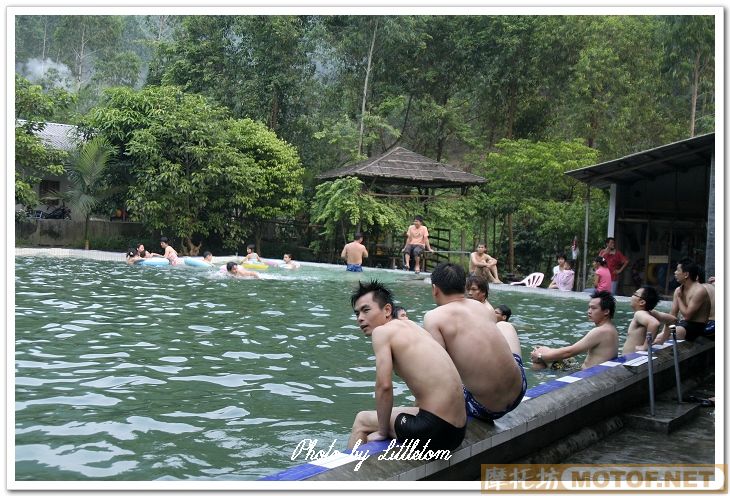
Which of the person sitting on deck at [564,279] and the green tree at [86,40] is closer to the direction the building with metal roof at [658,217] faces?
the person sitting on deck

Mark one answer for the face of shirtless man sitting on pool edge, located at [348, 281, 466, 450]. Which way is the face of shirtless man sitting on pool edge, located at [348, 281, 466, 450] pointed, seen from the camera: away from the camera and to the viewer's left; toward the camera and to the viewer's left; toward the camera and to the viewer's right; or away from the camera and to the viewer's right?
toward the camera and to the viewer's left

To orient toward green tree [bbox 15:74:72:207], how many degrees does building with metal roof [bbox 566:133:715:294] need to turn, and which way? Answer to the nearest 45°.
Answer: approximately 45° to its right

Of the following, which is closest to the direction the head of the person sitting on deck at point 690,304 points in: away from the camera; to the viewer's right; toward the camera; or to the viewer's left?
to the viewer's left

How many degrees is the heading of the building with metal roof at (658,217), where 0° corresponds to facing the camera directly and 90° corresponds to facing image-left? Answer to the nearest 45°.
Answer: approximately 45°

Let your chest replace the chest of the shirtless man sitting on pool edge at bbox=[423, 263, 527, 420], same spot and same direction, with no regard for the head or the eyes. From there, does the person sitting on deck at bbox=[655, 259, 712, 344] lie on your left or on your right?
on your right

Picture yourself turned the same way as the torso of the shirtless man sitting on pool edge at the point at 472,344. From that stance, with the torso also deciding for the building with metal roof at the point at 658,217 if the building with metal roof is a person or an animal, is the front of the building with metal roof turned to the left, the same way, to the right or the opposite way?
to the left

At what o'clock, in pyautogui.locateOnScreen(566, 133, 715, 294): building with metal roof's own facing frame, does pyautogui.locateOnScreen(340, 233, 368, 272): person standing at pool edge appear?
The person standing at pool edge is roughly at 1 o'clock from the building with metal roof.

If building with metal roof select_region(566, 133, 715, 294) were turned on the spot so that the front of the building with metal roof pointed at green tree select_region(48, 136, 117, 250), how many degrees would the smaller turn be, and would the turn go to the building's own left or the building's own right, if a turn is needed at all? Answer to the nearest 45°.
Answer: approximately 45° to the building's own right

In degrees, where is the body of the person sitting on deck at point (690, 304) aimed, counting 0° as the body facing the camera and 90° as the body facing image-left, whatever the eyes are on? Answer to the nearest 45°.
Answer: approximately 90°

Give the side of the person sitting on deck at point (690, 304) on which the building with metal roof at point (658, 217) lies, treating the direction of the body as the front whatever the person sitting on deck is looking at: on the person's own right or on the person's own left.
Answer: on the person's own right
